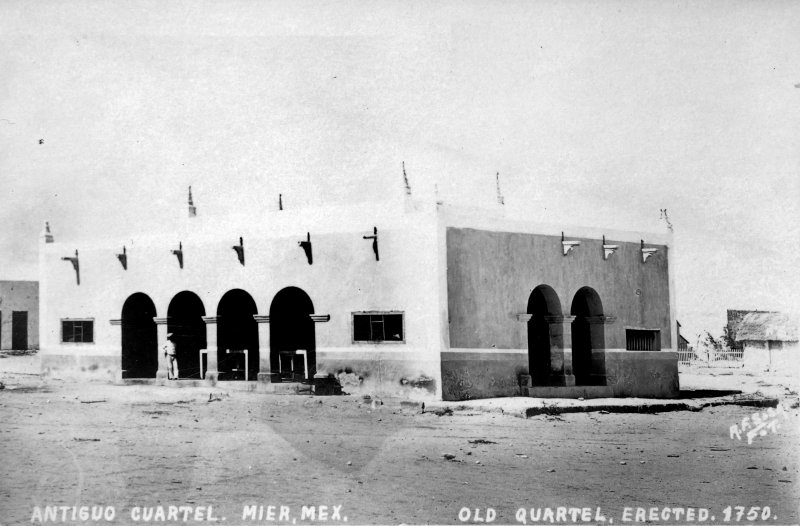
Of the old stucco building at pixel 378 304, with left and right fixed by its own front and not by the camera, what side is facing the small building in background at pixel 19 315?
right

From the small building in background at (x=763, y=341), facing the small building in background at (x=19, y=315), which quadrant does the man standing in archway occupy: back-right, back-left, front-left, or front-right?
front-left

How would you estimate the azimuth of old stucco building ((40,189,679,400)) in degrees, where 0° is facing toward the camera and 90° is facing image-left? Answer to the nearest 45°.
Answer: approximately 45°

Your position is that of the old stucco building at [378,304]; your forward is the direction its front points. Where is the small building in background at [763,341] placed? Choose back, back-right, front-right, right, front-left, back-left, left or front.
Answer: back
